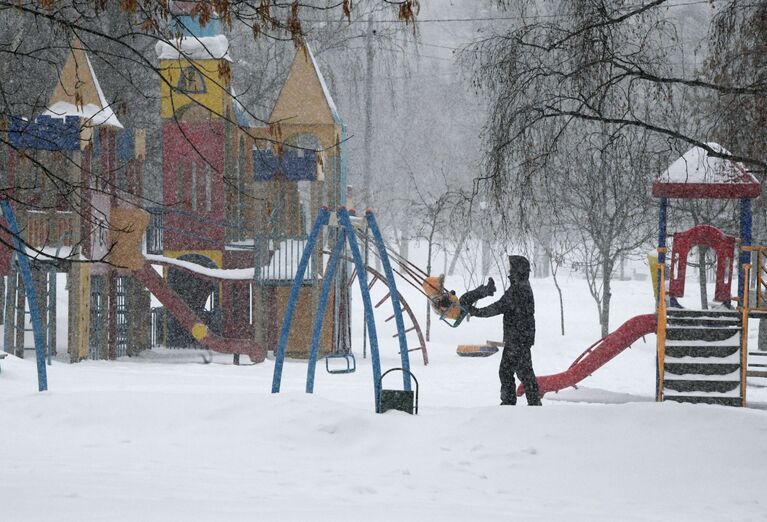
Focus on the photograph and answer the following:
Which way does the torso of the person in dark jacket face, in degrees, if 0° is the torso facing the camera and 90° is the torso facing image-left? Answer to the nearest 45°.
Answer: approximately 90°

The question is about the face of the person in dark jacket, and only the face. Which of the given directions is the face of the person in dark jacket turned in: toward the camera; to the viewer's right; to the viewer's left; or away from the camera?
to the viewer's left

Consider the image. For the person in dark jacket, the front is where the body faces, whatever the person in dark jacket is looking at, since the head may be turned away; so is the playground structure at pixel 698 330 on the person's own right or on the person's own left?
on the person's own right

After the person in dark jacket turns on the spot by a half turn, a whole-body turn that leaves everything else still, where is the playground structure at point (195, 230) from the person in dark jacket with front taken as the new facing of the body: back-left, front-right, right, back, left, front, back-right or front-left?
back-left
